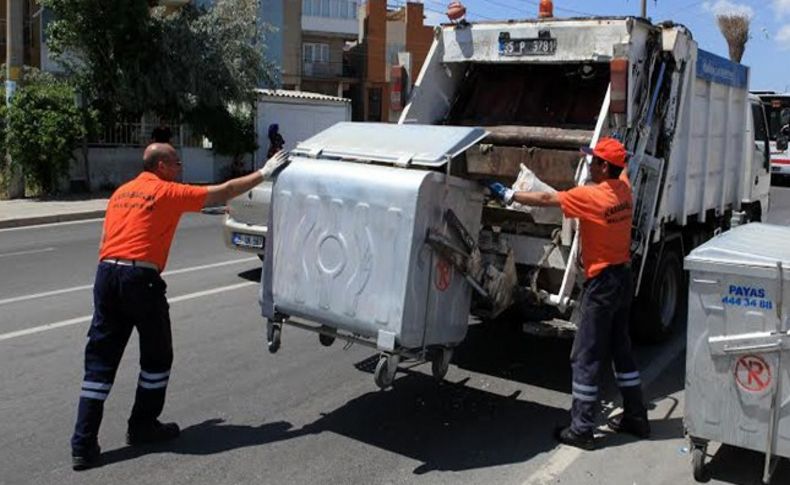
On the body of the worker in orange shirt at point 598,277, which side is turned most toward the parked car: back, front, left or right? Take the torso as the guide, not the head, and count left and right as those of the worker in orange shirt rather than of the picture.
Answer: front

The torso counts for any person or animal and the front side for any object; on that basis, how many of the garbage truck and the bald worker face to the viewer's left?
0

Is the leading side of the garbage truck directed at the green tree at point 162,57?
no

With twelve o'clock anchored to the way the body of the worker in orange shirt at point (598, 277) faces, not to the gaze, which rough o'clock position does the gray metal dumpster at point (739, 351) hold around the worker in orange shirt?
The gray metal dumpster is roughly at 6 o'clock from the worker in orange shirt.

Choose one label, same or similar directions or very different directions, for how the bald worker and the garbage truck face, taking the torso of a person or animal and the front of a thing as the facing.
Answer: same or similar directions

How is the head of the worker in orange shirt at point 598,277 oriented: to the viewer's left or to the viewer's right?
to the viewer's left

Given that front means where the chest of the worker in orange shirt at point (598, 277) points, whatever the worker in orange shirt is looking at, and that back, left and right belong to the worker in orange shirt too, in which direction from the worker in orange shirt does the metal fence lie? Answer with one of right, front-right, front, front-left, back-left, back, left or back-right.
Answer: front

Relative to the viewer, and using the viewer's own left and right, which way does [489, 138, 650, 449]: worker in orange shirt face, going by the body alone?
facing away from the viewer and to the left of the viewer

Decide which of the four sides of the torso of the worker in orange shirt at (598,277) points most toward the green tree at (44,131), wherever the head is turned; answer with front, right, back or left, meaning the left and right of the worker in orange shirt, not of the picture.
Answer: front

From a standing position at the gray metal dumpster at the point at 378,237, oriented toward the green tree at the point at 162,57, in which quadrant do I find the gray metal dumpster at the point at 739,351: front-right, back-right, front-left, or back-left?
back-right

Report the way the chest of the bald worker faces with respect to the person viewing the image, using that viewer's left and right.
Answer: facing away from the viewer and to the right of the viewer

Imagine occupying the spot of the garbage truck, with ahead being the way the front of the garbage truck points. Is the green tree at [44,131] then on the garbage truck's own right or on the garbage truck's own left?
on the garbage truck's own left

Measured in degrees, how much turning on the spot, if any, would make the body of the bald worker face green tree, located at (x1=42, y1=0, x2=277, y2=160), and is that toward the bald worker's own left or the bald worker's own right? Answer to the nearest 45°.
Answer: approximately 45° to the bald worker's own left

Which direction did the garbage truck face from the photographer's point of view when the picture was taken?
facing away from the viewer and to the right of the viewer

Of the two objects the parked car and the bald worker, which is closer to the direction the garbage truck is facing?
the parked car

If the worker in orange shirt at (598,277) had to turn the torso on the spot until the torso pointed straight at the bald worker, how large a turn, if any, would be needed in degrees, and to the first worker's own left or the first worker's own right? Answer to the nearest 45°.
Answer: approximately 45° to the first worker's own left
